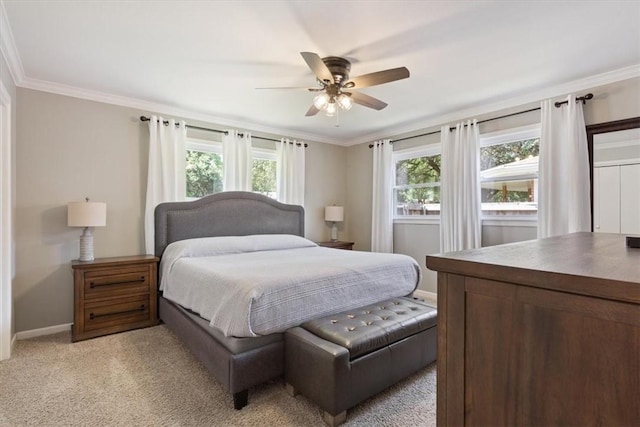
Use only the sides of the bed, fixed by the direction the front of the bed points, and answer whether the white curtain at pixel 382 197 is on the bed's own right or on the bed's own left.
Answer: on the bed's own left

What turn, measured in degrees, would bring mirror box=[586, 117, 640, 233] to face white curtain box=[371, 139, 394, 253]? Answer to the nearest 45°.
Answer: approximately 45° to its right

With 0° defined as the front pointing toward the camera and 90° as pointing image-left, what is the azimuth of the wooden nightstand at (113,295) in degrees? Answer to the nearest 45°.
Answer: approximately 315°

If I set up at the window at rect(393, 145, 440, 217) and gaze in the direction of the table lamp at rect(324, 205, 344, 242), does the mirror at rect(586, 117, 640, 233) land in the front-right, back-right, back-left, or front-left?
back-left

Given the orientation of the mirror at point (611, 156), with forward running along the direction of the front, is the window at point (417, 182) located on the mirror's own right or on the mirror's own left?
on the mirror's own right

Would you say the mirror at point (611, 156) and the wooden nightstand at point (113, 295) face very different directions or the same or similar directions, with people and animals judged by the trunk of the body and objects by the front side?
very different directions

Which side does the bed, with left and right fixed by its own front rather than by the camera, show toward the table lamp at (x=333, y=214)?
left

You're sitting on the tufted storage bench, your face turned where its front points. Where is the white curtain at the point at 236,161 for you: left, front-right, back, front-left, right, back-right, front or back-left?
back

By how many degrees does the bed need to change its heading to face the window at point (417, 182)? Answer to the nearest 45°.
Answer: approximately 90° to its left

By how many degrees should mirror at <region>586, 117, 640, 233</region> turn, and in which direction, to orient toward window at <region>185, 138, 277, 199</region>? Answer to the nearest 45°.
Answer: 0° — it already faces it

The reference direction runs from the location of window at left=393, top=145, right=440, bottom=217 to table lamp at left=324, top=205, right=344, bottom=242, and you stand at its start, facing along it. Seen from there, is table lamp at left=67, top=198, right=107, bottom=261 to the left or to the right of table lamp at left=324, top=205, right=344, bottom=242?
left
